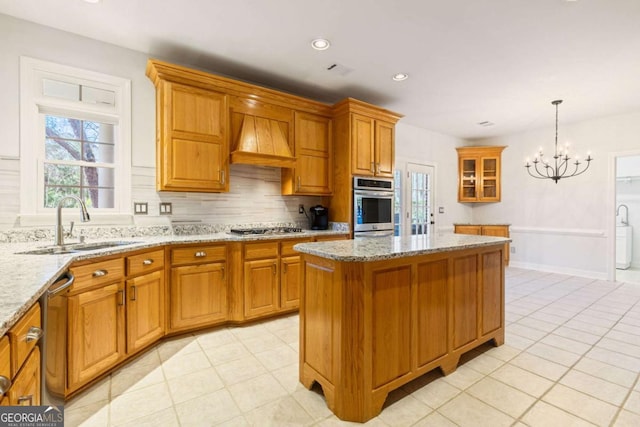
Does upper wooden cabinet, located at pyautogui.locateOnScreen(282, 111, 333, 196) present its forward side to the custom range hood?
no

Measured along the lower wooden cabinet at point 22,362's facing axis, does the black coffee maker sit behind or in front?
in front

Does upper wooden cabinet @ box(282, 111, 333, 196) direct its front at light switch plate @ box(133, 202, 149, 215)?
no

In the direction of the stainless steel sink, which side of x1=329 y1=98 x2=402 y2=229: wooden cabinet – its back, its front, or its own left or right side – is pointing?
right

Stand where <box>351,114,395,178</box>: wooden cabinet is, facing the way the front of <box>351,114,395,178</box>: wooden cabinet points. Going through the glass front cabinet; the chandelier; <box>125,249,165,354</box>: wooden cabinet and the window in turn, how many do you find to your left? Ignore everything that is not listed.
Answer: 2

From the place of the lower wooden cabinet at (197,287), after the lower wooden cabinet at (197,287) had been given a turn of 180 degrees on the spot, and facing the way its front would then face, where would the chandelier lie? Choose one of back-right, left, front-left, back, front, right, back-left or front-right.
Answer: back-right

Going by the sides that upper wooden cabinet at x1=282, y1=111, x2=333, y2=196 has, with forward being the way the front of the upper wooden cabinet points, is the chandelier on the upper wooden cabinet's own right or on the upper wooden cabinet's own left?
on the upper wooden cabinet's own left

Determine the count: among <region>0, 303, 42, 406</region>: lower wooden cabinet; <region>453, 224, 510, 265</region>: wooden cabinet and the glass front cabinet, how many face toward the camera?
2

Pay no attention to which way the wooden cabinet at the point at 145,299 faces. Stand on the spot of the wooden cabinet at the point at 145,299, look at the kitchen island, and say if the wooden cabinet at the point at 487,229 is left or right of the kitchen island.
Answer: left

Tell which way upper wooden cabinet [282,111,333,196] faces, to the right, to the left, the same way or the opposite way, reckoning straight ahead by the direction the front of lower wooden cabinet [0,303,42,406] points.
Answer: to the right

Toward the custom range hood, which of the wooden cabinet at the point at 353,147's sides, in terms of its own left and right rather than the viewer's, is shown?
right

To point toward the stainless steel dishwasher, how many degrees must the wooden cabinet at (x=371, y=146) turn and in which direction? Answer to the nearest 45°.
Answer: approximately 90° to its right

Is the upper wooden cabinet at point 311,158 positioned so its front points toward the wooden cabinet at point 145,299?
no

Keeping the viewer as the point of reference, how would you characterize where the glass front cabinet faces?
facing the viewer

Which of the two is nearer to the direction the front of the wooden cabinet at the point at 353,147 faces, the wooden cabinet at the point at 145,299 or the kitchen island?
the kitchen island

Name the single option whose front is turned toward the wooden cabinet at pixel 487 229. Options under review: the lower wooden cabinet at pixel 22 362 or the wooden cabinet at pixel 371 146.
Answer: the lower wooden cabinet

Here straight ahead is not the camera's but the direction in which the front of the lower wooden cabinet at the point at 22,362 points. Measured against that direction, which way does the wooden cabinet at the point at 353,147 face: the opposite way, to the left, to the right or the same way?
to the right

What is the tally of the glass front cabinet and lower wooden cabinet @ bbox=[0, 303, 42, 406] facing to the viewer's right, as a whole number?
1

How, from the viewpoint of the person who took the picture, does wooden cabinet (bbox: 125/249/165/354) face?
facing the viewer and to the right of the viewer
